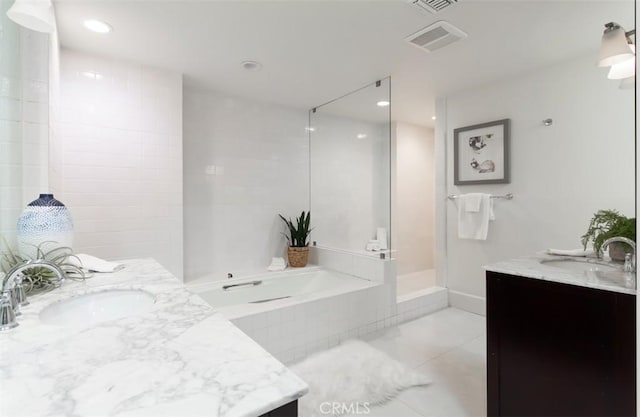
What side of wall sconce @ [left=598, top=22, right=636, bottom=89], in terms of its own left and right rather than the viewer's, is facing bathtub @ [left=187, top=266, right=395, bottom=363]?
front

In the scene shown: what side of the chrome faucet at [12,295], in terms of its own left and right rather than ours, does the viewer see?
right

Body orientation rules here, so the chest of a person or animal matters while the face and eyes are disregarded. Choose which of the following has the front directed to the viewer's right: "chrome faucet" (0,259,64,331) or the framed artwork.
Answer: the chrome faucet

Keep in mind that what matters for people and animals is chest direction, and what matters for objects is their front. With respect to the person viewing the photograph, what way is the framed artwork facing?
facing the viewer and to the left of the viewer

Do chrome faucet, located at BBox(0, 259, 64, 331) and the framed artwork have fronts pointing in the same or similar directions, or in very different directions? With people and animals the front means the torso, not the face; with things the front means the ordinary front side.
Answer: very different directions

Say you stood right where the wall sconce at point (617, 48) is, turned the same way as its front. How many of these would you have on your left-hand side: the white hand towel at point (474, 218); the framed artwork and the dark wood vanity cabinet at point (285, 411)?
1

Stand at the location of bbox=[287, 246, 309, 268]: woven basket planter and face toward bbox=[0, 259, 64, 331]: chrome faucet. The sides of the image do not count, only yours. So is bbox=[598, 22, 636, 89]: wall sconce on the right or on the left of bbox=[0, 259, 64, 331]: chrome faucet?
left

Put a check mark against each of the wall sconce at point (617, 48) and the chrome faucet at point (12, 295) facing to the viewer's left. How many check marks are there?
1

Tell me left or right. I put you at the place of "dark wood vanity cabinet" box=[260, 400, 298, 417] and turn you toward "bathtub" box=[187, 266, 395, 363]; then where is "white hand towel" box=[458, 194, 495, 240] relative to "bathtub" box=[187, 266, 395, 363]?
right

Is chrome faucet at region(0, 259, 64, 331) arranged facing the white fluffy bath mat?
yes

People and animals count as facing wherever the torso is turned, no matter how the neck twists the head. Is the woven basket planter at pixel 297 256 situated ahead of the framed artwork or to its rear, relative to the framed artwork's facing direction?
ahead

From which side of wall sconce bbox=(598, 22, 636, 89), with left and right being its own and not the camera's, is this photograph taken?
left

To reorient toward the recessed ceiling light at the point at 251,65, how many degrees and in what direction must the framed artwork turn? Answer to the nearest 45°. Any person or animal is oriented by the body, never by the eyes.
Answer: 0° — it already faces it

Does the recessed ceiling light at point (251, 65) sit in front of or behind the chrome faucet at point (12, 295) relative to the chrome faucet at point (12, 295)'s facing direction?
in front

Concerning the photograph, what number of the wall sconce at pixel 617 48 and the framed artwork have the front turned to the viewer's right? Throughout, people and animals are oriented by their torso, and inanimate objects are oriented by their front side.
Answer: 0
